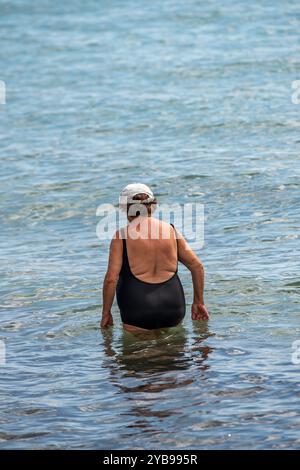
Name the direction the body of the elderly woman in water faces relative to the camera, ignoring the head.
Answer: away from the camera

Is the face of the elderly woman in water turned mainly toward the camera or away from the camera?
away from the camera
